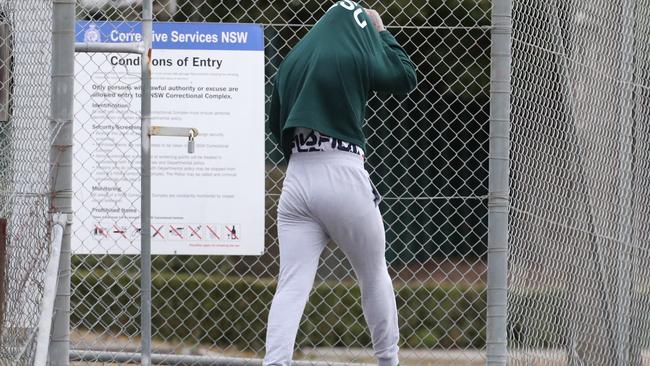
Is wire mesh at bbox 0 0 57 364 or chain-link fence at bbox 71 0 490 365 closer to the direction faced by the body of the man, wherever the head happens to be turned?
the chain-link fence

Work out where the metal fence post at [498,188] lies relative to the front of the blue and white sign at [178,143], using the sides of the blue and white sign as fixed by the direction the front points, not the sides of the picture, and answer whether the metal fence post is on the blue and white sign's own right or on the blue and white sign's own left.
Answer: on the blue and white sign's own left

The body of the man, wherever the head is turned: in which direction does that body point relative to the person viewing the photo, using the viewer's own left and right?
facing away from the viewer and to the right of the viewer

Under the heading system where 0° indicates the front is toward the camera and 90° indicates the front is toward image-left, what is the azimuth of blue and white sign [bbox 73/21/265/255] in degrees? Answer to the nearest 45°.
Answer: approximately 0°

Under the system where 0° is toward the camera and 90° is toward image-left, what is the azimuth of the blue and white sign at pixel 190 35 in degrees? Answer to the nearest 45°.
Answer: approximately 0°
